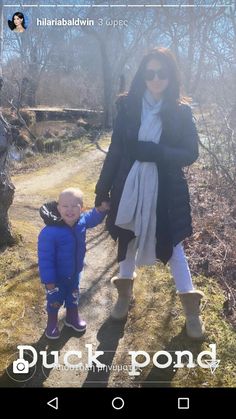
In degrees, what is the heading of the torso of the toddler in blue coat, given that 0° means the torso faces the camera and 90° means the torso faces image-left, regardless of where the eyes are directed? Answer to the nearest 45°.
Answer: approximately 315°

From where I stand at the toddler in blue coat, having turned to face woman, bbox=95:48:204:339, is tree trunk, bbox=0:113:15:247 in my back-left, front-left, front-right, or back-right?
back-left

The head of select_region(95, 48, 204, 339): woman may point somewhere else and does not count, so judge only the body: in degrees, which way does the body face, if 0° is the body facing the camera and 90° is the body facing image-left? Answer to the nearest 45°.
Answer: approximately 0°
